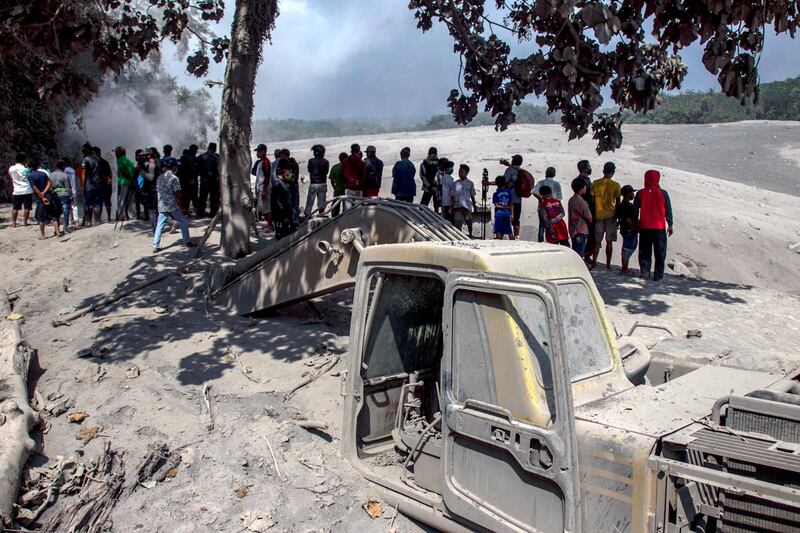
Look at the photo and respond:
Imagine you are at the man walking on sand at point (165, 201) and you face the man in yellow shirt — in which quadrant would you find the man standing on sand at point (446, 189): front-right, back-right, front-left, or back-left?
front-left

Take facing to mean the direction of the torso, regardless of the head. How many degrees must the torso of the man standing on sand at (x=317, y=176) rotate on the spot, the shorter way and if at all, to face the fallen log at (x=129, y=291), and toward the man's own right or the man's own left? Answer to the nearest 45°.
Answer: approximately 135° to the man's own left

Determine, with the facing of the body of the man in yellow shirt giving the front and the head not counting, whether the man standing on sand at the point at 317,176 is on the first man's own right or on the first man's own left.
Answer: on the first man's own left

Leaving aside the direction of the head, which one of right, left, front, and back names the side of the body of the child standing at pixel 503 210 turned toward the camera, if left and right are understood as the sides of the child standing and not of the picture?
back

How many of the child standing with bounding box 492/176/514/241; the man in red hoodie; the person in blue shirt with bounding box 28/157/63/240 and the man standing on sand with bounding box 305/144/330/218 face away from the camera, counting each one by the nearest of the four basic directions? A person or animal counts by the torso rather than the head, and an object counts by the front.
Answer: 4

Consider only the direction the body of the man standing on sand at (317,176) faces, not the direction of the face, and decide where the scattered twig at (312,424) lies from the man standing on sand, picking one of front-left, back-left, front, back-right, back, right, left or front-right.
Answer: back

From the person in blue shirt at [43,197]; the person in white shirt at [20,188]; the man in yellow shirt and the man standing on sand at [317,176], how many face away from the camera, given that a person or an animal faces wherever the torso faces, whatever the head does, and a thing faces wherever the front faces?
4

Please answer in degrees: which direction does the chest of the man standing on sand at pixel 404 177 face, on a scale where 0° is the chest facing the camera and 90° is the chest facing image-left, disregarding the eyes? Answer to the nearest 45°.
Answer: approximately 180°

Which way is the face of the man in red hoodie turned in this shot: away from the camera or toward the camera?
away from the camera

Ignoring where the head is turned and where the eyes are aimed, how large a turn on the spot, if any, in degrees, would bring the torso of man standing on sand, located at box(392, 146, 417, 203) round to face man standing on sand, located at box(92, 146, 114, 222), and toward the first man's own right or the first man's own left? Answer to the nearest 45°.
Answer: approximately 90° to the first man's own left

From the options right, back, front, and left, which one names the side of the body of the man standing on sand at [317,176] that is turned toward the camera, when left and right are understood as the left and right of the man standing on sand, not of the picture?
back

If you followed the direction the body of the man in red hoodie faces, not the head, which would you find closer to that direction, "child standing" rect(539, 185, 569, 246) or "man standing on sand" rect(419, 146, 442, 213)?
the man standing on sand

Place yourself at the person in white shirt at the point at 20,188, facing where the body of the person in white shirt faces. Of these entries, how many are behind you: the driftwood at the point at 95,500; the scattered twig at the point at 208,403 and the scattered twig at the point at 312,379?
3

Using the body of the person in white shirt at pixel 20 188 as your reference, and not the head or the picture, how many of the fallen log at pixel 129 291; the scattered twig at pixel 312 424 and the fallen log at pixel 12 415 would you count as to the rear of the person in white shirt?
3

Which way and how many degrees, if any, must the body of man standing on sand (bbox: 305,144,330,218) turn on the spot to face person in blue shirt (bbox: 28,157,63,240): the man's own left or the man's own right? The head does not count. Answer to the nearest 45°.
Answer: approximately 90° to the man's own left
